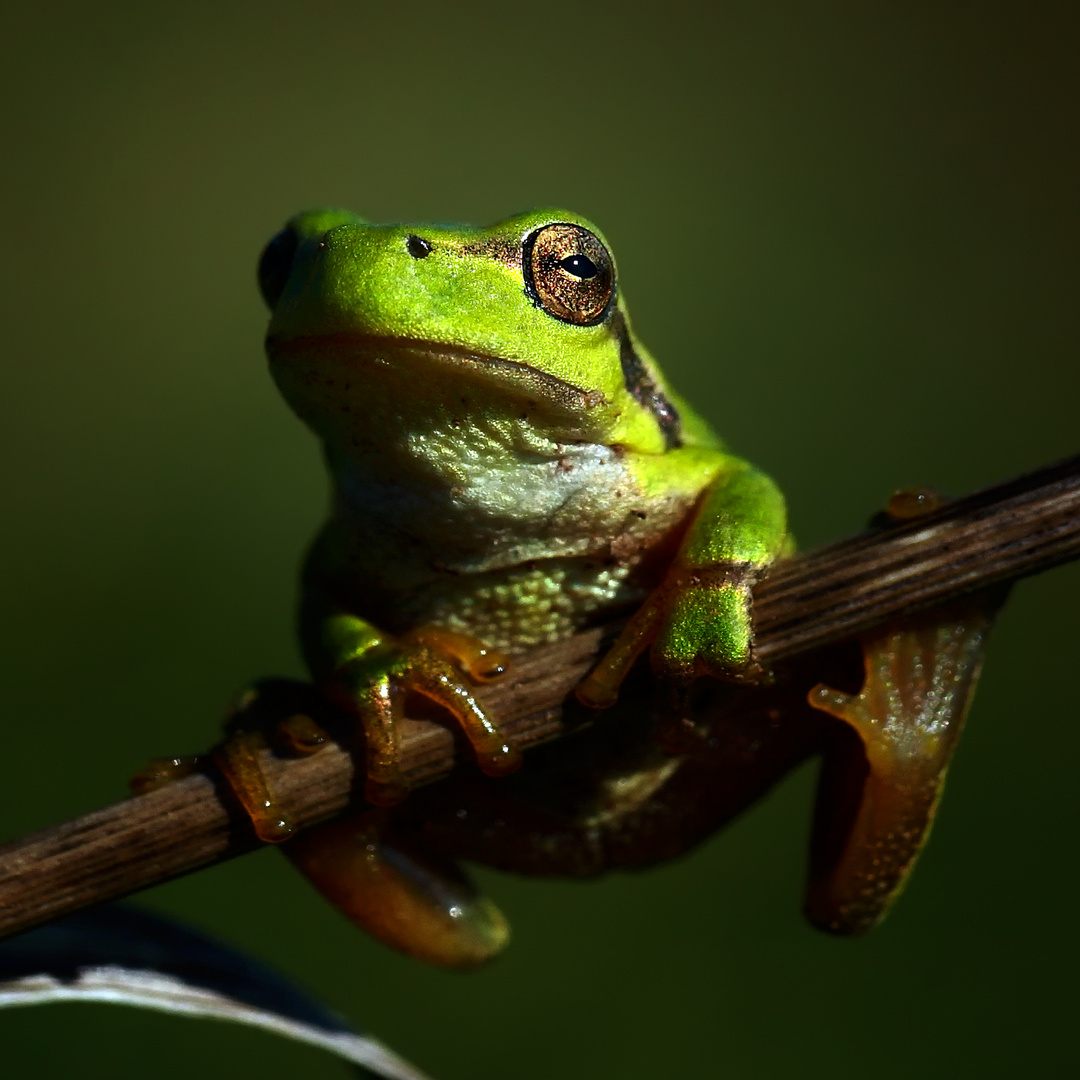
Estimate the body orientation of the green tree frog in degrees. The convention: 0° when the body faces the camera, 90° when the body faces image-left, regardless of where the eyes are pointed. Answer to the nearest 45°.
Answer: approximately 45°
